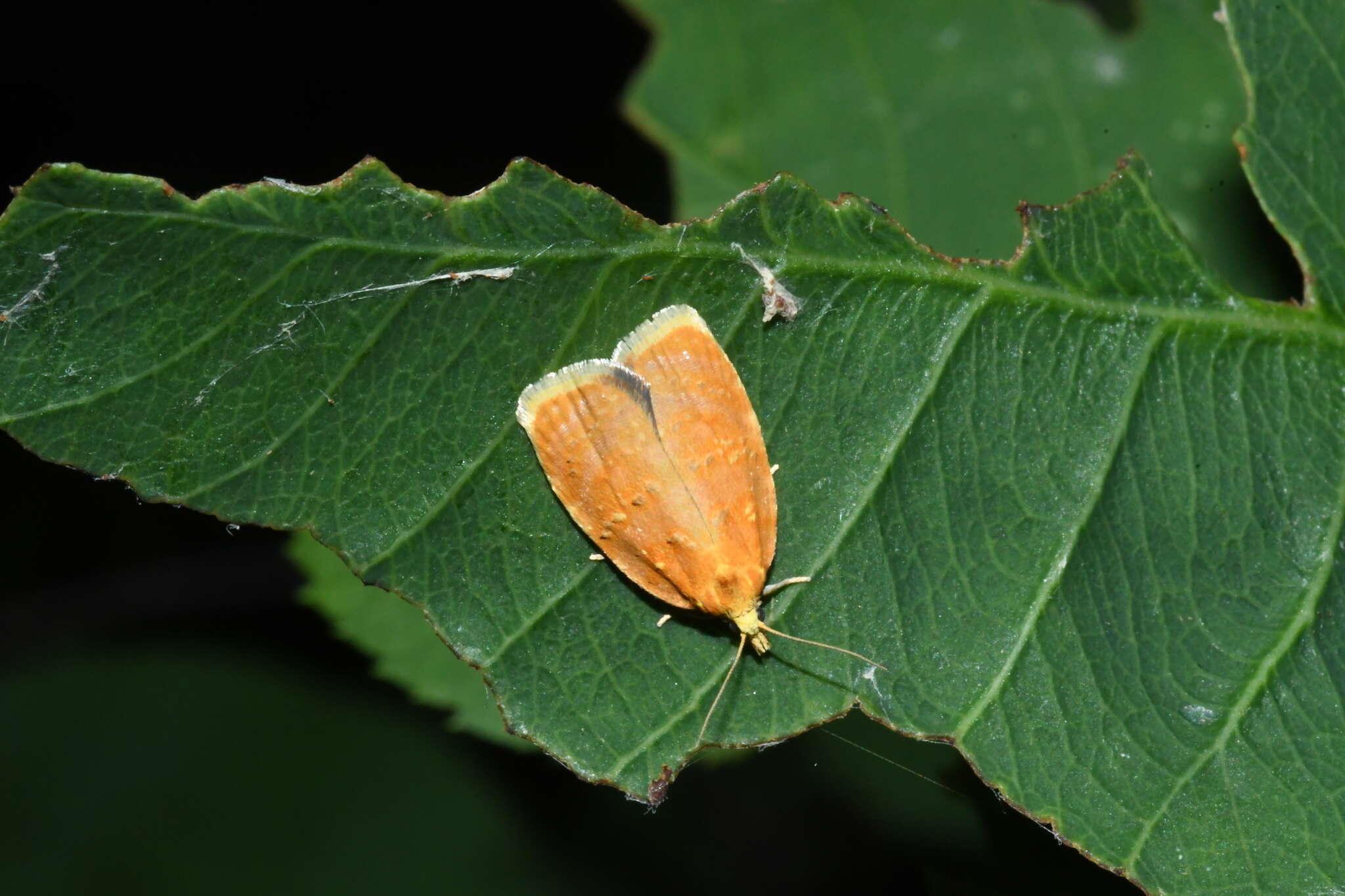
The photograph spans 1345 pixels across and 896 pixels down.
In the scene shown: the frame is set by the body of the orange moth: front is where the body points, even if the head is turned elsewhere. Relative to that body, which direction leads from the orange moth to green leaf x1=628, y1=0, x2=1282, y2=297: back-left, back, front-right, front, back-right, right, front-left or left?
back-left

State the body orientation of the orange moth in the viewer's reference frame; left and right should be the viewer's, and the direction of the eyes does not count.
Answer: facing the viewer and to the right of the viewer
